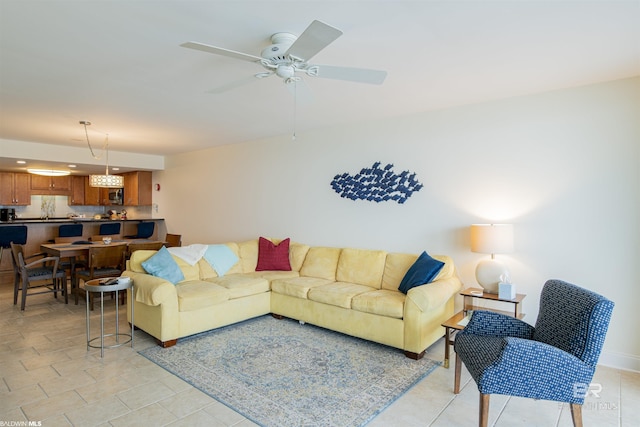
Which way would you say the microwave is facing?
toward the camera

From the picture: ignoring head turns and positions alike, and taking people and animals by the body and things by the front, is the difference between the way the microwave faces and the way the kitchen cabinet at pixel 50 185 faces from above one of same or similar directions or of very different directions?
same or similar directions

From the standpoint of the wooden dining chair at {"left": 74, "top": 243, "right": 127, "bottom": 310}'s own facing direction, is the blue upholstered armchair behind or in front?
behind

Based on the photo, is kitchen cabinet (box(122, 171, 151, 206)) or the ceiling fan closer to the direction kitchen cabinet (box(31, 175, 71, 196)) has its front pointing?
the ceiling fan

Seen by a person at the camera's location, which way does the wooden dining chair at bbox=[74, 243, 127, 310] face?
facing away from the viewer and to the left of the viewer

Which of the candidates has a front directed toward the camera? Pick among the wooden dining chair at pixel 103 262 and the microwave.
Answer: the microwave

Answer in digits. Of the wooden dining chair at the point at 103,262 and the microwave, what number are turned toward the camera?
1

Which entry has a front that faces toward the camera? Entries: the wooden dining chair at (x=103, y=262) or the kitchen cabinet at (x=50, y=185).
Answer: the kitchen cabinet

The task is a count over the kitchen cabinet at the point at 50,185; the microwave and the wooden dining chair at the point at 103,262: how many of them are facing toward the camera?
2

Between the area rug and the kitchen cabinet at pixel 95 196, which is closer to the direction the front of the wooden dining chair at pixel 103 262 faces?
the kitchen cabinet

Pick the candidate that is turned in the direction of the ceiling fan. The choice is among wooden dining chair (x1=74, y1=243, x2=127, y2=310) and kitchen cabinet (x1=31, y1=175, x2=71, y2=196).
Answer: the kitchen cabinet

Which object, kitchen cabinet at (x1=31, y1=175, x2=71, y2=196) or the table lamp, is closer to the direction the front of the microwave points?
the table lamp

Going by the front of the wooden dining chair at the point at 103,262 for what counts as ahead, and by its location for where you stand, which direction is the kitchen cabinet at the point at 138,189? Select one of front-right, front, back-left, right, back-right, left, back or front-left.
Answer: front-right

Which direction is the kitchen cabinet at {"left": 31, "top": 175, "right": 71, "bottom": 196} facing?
toward the camera

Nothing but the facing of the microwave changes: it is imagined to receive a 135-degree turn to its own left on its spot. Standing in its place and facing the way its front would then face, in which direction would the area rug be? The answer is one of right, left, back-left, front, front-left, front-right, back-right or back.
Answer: back-right
